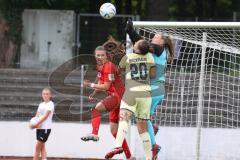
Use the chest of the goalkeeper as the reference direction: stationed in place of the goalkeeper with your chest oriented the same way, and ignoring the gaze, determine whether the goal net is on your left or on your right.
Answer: on your right

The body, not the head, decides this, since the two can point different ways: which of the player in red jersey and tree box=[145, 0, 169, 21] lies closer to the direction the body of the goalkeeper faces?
the player in red jersey

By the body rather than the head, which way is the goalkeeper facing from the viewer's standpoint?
to the viewer's left

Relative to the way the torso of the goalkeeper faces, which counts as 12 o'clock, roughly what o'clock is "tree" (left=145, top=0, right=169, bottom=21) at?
The tree is roughly at 3 o'clock from the goalkeeper.

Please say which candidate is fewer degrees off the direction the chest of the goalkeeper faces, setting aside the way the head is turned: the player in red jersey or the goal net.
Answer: the player in red jersey
